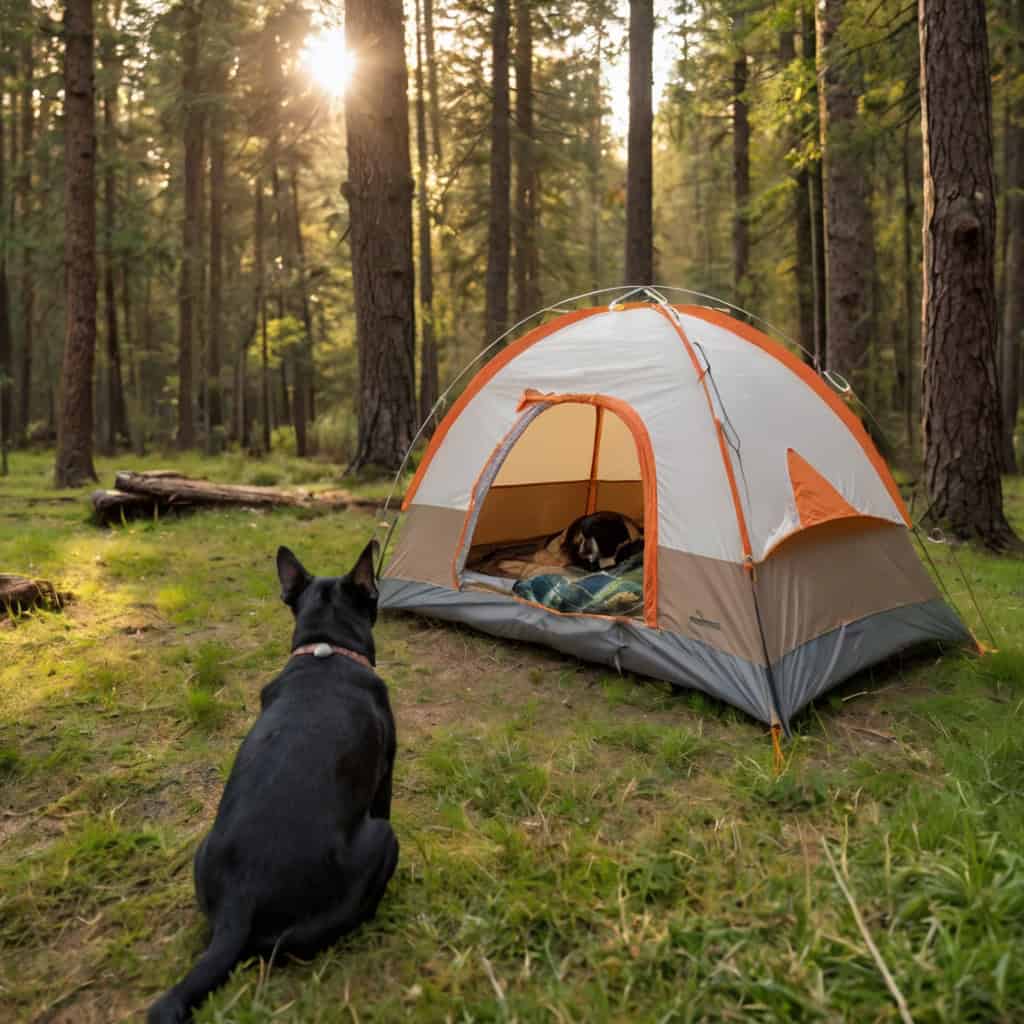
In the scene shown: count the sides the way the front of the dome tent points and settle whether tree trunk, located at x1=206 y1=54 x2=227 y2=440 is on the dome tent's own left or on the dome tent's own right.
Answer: on the dome tent's own right

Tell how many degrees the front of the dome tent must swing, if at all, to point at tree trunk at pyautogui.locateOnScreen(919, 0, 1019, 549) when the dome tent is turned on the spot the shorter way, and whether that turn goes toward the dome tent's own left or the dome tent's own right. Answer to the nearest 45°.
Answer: approximately 180°

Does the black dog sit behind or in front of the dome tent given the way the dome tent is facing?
in front

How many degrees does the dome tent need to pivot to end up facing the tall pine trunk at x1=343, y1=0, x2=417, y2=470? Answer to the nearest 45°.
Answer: approximately 90° to its right

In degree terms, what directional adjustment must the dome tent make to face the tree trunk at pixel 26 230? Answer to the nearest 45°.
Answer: approximately 90° to its right

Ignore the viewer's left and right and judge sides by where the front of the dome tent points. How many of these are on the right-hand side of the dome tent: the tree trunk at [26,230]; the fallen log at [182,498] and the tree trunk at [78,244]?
3

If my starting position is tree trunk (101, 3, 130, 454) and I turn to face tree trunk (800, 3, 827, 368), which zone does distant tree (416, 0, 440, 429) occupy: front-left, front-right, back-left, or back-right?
front-left

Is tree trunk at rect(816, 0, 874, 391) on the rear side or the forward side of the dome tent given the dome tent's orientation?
on the rear side

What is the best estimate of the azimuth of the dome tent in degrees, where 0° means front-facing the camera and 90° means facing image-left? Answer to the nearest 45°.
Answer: approximately 45°
